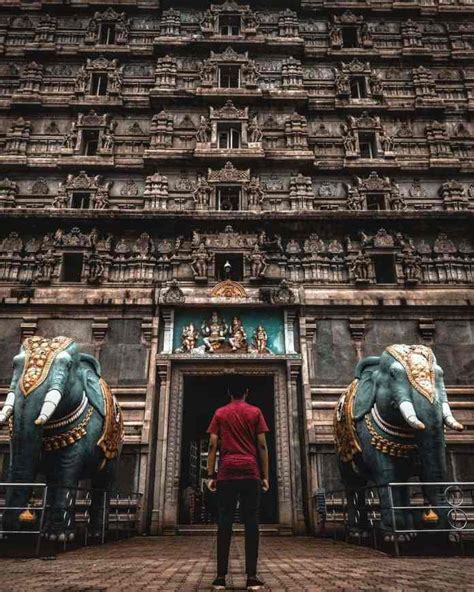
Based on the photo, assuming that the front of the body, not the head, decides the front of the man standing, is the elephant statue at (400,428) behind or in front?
in front

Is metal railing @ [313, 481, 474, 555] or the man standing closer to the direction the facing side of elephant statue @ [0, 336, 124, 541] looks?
the man standing

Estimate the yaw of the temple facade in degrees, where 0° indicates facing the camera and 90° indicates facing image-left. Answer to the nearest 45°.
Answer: approximately 0°

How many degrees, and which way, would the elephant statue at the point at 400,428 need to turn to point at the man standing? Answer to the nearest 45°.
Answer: approximately 90° to its right

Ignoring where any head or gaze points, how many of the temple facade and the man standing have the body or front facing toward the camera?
1

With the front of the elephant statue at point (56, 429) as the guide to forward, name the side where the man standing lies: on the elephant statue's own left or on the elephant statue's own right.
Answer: on the elephant statue's own left

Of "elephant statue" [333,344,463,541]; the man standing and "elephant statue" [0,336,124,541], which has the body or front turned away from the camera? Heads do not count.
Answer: the man standing

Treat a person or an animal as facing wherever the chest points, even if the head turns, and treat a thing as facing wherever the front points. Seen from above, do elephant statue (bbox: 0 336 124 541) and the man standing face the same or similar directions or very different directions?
very different directions

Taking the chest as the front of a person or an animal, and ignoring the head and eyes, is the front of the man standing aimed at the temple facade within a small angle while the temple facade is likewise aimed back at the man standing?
yes

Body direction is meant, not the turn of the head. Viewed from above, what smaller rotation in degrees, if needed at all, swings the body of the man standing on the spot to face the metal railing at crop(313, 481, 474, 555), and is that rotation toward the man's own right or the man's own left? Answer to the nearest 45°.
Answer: approximately 45° to the man's own right

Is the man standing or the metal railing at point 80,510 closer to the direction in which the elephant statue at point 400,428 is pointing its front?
the man standing

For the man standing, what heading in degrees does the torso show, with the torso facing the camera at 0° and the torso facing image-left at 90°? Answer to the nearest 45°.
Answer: approximately 180°
